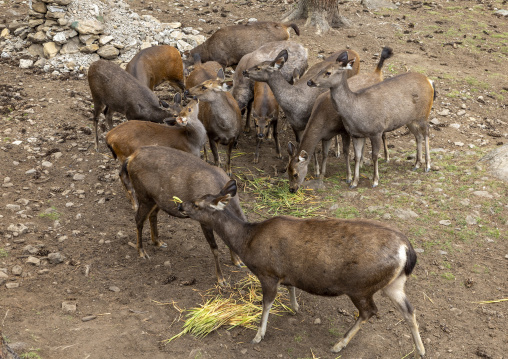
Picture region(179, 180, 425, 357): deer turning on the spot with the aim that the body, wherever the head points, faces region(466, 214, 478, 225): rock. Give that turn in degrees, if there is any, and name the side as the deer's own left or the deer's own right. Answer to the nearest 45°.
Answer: approximately 135° to the deer's own right

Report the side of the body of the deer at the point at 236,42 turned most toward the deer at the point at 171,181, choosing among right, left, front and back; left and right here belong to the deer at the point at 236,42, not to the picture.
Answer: left

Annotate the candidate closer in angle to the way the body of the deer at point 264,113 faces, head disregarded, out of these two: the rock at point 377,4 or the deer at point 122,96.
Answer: the deer

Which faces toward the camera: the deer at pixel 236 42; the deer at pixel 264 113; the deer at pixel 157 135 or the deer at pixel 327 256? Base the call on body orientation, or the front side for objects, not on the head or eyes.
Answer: the deer at pixel 264 113

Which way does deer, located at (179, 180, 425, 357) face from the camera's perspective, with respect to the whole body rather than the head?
to the viewer's left

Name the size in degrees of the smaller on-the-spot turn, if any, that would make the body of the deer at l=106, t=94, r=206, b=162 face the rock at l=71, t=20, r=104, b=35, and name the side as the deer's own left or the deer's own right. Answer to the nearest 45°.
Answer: approximately 90° to the deer's own left

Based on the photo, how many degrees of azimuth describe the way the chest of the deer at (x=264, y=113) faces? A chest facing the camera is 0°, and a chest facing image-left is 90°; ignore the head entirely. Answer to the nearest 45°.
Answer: approximately 0°

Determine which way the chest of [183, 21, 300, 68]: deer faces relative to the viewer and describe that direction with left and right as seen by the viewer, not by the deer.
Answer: facing to the left of the viewer

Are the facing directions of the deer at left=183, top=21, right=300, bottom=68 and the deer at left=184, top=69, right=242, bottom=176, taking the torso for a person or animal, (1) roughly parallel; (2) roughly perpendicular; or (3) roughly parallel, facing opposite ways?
roughly perpendicular

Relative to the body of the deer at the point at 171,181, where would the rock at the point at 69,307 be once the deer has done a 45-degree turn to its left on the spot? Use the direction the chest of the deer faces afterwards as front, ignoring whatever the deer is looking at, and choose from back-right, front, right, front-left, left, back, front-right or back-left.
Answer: back-right

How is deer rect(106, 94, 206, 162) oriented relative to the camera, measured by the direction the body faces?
to the viewer's right
